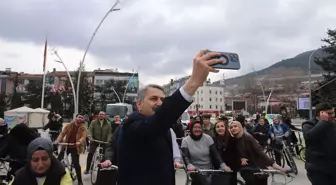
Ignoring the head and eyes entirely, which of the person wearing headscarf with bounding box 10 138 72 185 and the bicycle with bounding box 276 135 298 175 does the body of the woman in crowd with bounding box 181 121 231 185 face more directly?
the person wearing headscarf

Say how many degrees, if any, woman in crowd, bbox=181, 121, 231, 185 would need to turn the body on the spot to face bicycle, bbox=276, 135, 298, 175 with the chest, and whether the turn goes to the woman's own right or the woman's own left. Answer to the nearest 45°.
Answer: approximately 135° to the woman's own left

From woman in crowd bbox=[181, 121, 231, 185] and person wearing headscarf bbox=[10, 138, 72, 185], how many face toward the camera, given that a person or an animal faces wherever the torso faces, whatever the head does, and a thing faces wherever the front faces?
2

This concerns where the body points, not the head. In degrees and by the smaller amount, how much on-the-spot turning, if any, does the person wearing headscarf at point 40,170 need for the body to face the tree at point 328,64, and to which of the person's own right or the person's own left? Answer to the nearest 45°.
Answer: approximately 135° to the person's own left

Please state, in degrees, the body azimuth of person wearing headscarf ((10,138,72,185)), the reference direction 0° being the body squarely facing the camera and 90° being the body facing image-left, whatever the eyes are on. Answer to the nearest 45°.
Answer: approximately 0°

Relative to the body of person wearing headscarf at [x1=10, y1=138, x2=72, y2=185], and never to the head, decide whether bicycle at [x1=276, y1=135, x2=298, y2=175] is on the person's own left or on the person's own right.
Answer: on the person's own left

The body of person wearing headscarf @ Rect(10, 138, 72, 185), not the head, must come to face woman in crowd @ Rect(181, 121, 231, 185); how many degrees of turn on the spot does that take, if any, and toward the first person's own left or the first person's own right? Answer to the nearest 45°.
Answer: approximately 135° to the first person's own left
